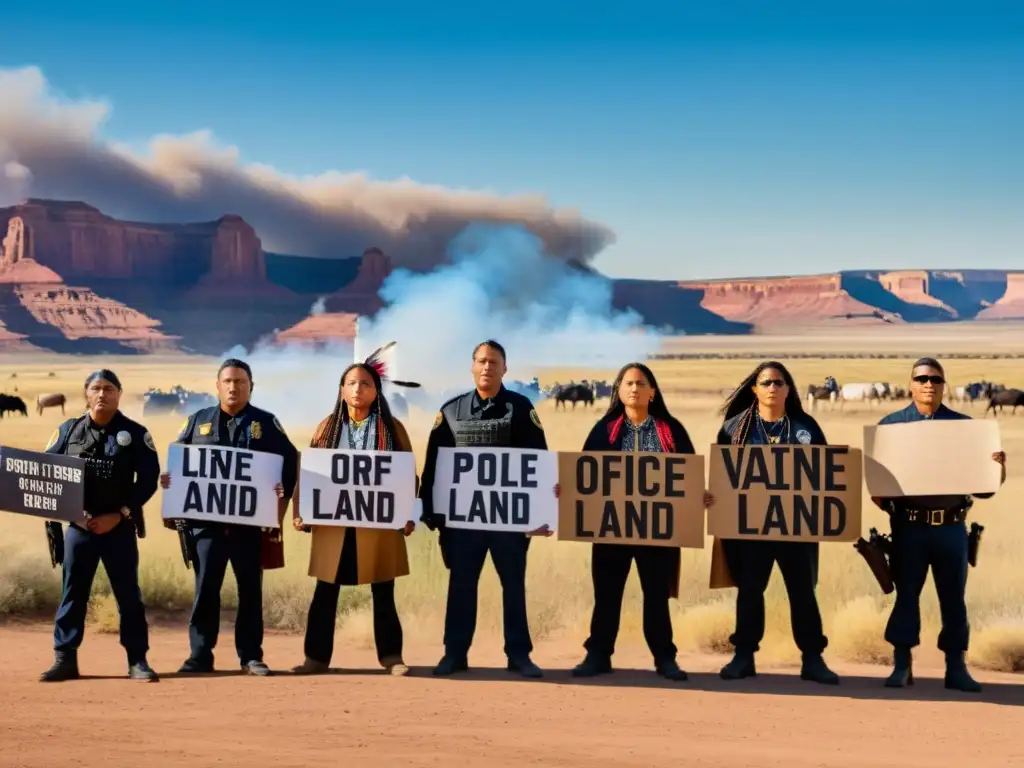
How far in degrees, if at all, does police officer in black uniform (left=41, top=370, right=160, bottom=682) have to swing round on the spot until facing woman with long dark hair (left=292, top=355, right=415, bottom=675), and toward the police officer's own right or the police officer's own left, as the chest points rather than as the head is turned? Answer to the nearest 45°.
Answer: approximately 90° to the police officer's own left

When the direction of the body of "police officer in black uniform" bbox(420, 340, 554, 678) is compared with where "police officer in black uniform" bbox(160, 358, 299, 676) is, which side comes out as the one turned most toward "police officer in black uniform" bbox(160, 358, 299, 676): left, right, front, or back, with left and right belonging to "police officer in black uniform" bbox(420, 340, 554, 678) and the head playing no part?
right

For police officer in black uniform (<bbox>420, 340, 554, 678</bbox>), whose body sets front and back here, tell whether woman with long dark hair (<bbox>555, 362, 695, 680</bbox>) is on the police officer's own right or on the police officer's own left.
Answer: on the police officer's own left

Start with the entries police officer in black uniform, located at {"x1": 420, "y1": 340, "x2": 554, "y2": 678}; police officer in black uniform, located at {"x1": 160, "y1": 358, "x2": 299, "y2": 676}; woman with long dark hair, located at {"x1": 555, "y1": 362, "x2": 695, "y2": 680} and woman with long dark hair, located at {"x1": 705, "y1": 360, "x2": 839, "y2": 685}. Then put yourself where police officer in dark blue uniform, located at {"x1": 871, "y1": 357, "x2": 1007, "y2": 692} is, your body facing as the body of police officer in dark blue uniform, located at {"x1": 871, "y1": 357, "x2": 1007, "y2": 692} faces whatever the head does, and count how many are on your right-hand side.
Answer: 4

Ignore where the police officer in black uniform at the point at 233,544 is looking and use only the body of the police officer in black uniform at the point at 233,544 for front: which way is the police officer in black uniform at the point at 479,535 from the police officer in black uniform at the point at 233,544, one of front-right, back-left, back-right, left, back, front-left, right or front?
left

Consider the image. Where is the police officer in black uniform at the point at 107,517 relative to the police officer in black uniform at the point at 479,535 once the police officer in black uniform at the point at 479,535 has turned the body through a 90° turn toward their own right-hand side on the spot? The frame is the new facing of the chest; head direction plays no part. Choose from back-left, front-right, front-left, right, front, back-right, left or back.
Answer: front

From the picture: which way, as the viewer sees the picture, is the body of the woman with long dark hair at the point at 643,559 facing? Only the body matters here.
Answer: toward the camera

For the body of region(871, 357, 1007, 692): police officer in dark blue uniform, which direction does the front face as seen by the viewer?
toward the camera

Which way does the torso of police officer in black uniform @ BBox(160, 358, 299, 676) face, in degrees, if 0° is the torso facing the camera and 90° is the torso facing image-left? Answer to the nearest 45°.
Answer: approximately 0°

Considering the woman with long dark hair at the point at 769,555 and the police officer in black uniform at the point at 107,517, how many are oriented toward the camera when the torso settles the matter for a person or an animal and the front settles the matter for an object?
2

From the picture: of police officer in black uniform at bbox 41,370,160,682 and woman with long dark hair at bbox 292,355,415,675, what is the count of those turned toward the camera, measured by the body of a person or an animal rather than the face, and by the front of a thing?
2

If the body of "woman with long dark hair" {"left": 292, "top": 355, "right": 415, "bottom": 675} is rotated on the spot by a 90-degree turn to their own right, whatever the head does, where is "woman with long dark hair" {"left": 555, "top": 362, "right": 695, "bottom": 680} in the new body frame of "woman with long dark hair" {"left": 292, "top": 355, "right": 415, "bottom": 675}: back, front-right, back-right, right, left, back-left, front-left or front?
back
